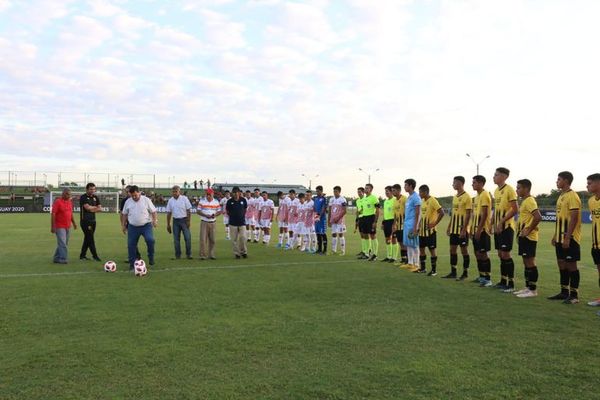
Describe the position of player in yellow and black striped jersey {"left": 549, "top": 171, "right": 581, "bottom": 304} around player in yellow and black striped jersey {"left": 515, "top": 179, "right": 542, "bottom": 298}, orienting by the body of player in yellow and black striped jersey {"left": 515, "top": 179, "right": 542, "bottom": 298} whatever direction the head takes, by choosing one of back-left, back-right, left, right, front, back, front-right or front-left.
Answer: back-left

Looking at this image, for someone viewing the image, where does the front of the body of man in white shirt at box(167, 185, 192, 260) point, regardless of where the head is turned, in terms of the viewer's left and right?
facing the viewer

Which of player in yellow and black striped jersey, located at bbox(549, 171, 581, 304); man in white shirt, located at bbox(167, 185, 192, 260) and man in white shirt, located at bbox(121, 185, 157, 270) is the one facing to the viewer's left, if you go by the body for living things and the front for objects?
the player in yellow and black striped jersey

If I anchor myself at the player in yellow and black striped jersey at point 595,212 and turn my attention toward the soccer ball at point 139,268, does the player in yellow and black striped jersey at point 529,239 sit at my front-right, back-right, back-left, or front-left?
front-right

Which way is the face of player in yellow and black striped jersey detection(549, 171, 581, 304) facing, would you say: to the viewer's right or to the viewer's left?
to the viewer's left

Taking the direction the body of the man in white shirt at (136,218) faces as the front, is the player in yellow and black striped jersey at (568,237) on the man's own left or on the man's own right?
on the man's own left

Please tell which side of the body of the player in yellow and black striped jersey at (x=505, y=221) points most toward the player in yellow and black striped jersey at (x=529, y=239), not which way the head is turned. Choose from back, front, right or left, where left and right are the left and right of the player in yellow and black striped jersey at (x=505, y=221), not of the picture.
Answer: left

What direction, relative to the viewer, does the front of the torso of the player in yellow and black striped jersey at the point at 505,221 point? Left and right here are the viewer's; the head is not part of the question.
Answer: facing the viewer and to the left of the viewer

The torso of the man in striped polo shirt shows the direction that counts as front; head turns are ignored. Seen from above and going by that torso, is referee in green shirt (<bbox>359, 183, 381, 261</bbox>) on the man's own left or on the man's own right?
on the man's own left

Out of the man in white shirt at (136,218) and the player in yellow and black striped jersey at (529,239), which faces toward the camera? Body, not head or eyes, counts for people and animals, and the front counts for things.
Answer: the man in white shirt

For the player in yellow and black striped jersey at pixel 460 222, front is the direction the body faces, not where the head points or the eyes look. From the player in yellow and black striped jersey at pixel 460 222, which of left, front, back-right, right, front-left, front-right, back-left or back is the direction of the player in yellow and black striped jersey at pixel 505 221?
left

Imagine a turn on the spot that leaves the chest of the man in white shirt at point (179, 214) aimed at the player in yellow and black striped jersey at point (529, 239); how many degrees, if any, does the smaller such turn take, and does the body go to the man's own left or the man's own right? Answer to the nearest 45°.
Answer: approximately 45° to the man's own left

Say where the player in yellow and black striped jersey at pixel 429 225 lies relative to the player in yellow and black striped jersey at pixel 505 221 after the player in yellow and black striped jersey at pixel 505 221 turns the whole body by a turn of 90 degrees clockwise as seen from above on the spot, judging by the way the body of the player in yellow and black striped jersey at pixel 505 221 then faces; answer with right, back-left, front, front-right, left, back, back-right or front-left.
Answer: front

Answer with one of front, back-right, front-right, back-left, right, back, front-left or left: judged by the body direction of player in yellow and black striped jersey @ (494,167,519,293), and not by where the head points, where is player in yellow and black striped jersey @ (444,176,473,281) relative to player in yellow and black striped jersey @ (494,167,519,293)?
right
